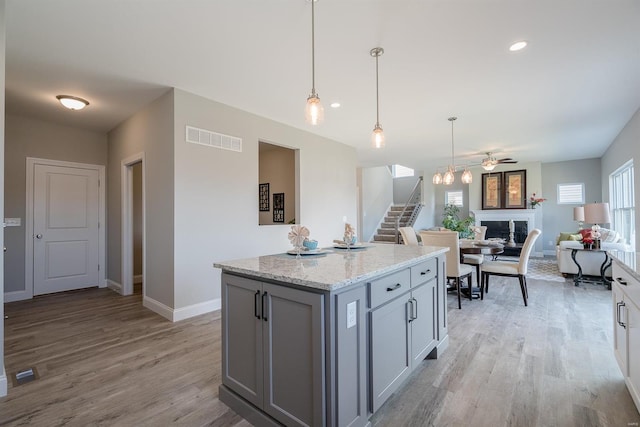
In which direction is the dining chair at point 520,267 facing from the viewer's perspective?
to the viewer's left

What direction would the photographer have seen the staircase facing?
facing the viewer

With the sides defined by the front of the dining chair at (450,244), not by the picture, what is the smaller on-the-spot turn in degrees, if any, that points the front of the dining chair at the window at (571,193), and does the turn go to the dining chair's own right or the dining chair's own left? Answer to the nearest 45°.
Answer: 0° — it already faces it

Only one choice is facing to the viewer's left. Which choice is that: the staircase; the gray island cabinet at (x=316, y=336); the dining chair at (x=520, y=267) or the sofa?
the dining chair

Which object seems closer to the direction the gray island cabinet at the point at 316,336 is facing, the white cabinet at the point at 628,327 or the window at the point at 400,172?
the white cabinet

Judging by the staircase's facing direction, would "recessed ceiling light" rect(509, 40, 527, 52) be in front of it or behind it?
in front

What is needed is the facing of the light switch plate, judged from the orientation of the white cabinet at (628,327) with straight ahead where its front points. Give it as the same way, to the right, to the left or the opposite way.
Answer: the opposite way

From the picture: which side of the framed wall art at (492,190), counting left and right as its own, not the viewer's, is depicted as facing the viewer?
front

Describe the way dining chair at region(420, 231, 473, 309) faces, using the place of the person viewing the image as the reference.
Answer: facing away from the viewer and to the right of the viewer

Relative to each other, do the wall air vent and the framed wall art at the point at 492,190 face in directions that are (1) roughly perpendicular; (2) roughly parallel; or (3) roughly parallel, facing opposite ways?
roughly perpendicular

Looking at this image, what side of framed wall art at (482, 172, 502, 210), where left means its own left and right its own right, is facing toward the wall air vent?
front

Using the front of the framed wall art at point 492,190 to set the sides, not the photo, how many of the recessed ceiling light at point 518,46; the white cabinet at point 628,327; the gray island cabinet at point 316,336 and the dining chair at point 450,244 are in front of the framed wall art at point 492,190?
4

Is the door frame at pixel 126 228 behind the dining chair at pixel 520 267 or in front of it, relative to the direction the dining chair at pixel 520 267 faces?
in front

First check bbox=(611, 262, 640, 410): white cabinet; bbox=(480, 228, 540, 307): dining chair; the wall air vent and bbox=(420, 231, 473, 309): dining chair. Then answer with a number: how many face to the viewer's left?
2
